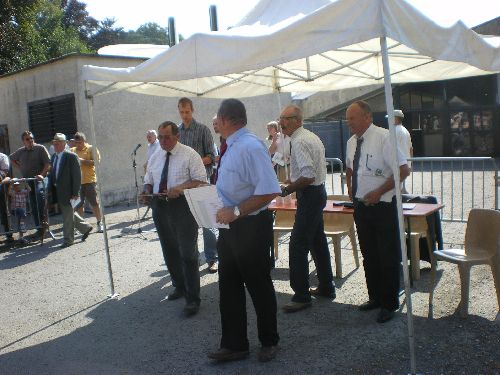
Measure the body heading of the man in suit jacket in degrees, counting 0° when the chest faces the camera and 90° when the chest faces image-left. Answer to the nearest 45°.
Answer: approximately 45°

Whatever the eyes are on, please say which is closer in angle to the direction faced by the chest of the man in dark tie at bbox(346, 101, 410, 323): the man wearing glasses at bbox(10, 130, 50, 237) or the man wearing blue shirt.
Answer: the man wearing blue shirt

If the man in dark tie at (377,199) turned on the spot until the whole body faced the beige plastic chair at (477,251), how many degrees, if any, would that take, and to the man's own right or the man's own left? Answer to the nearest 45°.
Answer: approximately 135° to the man's own left

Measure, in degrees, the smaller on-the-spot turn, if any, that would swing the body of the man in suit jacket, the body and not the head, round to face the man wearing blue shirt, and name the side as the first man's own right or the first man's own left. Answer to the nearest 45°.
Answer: approximately 45° to the first man's own left

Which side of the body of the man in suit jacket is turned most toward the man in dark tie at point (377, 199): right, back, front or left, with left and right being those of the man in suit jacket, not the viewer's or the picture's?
left

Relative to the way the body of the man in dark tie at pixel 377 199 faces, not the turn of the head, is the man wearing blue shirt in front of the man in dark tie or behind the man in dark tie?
in front

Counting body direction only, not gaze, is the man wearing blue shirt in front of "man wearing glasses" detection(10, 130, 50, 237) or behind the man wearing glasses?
in front

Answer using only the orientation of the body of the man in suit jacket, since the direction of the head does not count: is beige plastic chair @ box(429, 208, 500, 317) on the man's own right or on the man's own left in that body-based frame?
on the man's own left

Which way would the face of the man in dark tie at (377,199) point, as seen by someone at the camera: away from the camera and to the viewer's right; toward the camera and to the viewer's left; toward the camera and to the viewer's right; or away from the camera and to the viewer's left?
toward the camera and to the viewer's left

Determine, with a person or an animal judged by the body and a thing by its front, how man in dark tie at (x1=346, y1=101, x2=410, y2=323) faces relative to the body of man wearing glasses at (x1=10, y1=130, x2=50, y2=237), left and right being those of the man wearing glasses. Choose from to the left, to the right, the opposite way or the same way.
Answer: to the right

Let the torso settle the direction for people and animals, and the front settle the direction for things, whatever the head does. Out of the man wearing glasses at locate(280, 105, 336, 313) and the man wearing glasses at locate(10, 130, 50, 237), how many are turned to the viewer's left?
1

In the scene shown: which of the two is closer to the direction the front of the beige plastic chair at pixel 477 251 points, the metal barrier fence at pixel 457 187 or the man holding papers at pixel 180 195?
the man holding papers

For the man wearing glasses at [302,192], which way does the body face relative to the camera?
to the viewer's left
